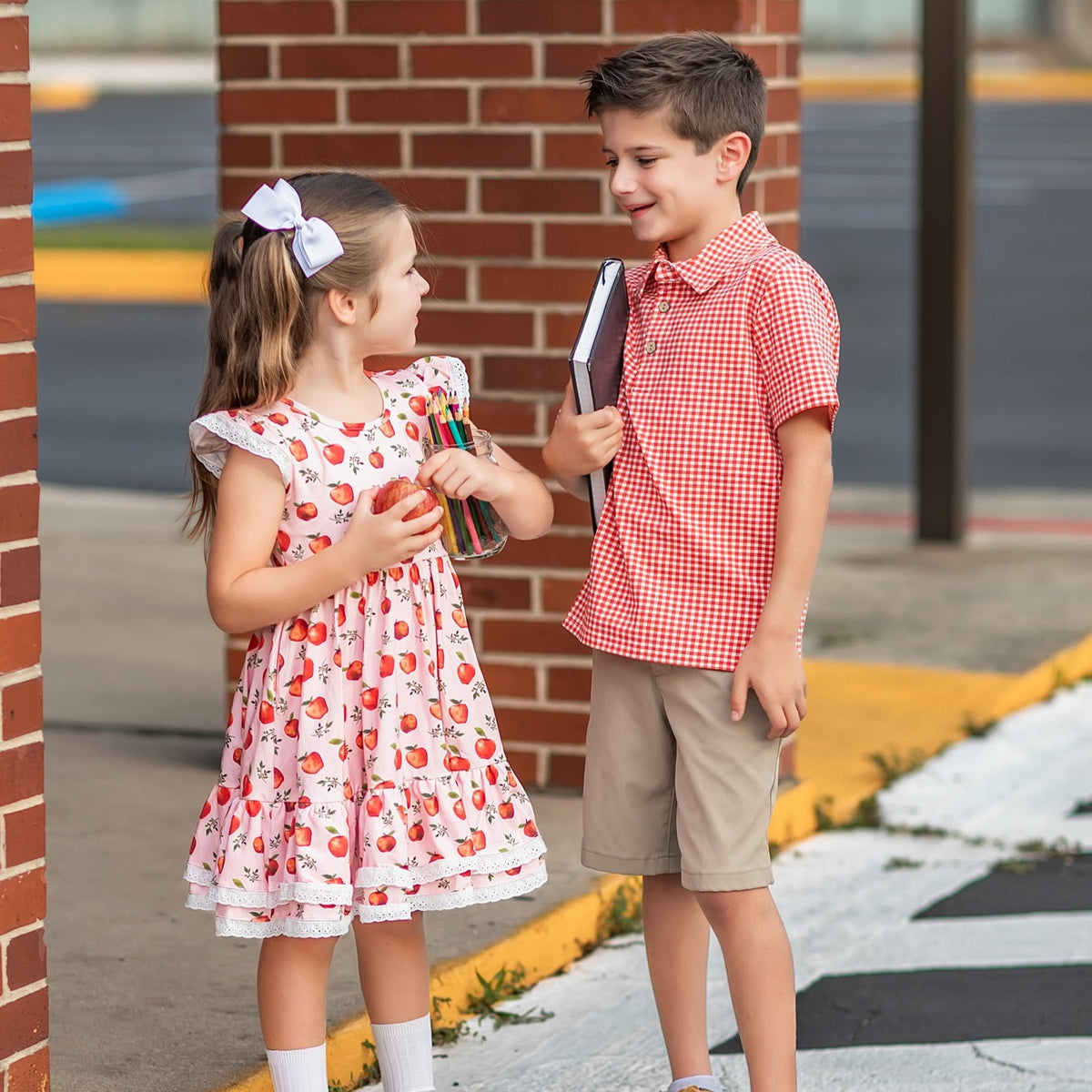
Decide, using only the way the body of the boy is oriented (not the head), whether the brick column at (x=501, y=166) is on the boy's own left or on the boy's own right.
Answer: on the boy's own right

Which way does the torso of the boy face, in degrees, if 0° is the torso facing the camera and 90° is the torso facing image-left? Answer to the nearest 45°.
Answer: approximately 45°

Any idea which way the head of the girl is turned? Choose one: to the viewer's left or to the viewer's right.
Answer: to the viewer's right

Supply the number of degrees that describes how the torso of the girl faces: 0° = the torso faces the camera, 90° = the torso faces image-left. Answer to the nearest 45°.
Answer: approximately 315°

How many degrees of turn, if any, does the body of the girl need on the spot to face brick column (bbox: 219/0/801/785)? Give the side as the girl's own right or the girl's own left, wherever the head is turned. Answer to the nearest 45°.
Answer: approximately 135° to the girl's own left

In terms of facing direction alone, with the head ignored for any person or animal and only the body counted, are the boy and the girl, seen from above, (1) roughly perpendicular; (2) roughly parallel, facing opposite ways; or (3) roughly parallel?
roughly perpendicular

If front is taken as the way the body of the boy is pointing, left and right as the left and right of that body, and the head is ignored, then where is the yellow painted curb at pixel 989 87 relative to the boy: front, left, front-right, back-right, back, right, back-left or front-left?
back-right

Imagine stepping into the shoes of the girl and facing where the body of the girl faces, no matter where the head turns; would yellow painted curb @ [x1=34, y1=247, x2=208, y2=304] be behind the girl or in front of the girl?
behind

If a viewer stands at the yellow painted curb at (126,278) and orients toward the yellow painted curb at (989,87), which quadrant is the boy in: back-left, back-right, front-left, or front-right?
back-right
